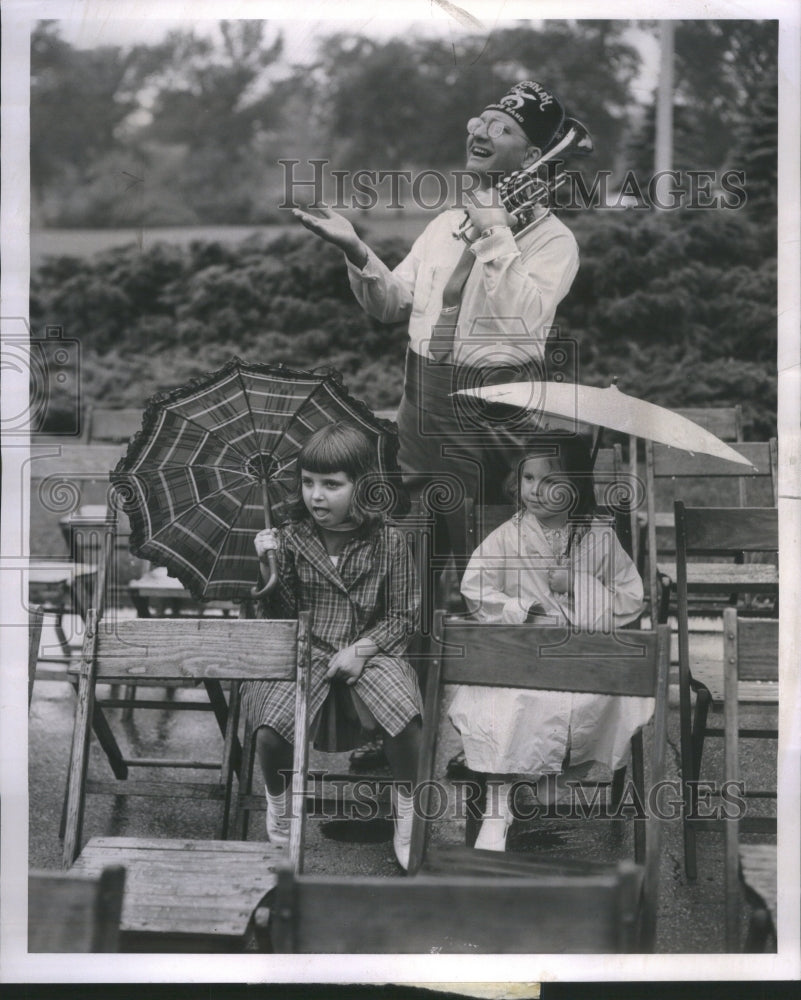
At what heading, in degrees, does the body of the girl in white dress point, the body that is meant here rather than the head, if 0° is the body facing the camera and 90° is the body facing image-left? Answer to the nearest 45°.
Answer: approximately 0°

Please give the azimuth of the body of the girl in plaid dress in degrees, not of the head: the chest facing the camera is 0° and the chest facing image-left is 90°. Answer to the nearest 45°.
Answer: approximately 0°

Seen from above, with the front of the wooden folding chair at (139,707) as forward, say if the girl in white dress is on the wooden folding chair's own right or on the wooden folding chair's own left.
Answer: on the wooden folding chair's own left

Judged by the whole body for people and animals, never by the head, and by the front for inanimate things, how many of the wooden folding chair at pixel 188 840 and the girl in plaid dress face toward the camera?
2

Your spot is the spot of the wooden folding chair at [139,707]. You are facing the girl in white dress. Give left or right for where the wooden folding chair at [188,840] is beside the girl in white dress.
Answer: right
